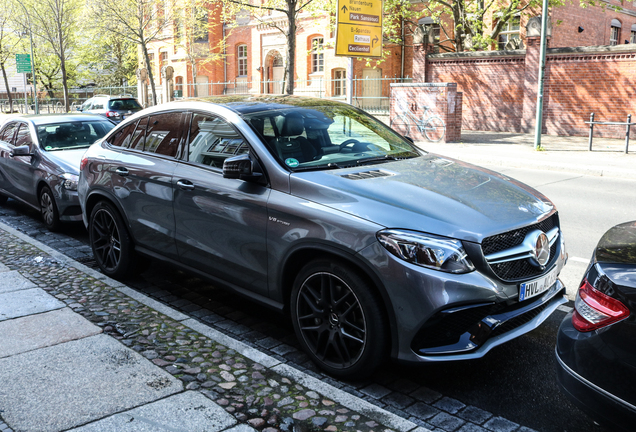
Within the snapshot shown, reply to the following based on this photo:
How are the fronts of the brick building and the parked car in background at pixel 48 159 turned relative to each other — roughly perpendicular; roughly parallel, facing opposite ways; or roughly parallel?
roughly perpendicular

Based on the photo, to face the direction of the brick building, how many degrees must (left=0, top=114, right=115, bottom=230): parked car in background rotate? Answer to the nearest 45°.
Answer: approximately 90° to its left

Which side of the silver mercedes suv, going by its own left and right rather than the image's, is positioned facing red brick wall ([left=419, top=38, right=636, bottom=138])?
left

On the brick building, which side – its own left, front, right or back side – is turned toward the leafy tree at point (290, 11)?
front

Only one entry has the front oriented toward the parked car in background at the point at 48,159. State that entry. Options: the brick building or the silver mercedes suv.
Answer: the brick building

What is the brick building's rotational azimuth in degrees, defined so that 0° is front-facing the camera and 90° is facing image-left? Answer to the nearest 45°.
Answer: approximately 0°

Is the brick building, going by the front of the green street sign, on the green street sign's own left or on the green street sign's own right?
on the green street sign's own left

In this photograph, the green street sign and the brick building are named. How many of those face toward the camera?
2

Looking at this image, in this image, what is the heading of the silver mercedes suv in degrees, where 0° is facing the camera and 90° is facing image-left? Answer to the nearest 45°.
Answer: approximately 315°

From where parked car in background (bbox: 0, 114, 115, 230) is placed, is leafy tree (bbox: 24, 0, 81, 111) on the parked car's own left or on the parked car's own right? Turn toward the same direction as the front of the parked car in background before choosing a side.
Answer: on the parked car's own left

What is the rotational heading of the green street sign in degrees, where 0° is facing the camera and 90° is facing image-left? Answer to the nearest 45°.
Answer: approximately 0°

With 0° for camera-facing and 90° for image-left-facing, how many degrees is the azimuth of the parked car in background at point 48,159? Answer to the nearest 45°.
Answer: approximately 315°
